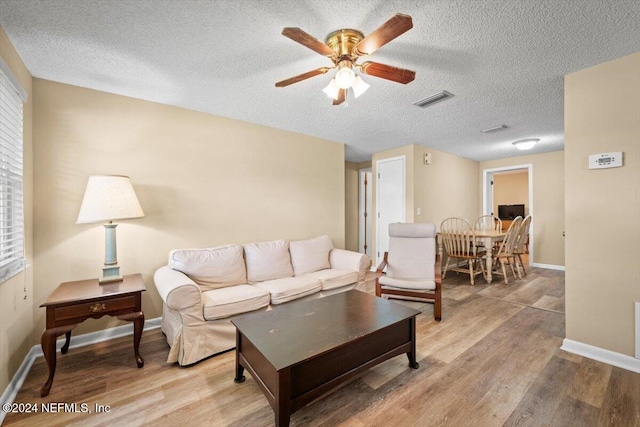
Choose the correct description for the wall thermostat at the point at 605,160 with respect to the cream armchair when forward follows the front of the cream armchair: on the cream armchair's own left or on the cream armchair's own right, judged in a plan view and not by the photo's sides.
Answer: on the cream armchair's own left

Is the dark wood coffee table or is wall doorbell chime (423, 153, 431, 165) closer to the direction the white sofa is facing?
the dark wood coffee table

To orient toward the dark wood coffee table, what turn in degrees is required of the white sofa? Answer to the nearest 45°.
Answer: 0° — it already faces it

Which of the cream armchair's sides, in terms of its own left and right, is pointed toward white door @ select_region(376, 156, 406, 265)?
back

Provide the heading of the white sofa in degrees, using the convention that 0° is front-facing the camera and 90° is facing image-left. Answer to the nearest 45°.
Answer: approximately 315°

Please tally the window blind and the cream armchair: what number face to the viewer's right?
1

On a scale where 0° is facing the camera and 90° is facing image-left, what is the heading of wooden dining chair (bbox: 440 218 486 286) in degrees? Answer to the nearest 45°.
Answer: approximately 225°

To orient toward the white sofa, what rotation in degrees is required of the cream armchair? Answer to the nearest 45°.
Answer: approximately 45° to its right

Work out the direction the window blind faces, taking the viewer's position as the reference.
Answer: facing to the right of the viewer

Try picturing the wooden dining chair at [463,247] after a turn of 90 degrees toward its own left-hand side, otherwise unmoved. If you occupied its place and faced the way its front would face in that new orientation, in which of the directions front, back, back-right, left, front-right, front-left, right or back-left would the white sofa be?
left
